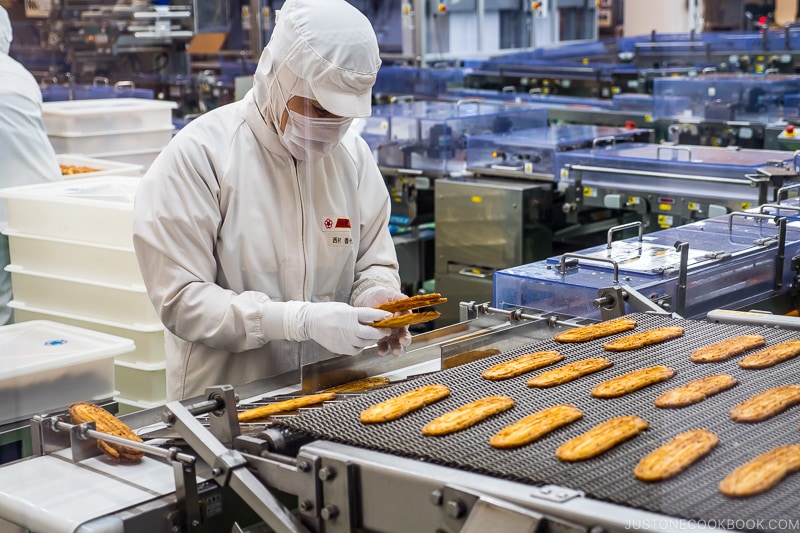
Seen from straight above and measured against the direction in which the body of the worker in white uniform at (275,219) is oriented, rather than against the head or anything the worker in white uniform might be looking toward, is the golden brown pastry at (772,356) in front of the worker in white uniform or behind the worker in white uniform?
in front

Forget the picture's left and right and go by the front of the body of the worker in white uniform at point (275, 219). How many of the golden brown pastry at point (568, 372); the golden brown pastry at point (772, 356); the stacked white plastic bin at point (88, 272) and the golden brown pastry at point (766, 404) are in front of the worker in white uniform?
3

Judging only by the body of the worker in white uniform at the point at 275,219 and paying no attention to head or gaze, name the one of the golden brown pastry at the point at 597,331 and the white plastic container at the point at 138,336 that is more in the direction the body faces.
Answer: the golden brown pastry

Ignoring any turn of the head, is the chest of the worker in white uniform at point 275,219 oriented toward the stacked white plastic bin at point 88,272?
no

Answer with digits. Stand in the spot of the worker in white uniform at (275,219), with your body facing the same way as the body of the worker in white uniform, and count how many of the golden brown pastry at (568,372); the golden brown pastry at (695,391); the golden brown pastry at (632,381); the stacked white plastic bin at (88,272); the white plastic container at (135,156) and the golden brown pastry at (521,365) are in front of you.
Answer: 4

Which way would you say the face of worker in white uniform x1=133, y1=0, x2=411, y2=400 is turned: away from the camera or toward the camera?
toward the camera

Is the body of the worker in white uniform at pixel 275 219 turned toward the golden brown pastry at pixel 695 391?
yes

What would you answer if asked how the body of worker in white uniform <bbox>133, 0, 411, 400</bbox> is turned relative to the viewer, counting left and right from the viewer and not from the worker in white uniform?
facing the viewer and to the right of the viewer

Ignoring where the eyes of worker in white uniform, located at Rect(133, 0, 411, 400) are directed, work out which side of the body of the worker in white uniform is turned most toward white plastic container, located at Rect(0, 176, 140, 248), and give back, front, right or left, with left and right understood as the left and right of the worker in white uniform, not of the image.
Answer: back

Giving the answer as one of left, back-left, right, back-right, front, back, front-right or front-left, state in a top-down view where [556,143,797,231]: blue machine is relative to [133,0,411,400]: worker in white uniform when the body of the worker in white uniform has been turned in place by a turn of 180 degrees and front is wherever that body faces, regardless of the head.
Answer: right

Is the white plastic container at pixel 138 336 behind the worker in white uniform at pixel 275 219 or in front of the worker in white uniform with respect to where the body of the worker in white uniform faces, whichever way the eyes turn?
behind

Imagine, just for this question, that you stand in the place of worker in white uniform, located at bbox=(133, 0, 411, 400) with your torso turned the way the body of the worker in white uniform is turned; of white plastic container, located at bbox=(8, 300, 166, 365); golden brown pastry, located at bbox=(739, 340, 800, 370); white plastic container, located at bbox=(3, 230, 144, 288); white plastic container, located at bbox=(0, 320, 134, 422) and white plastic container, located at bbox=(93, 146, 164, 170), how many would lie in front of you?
1

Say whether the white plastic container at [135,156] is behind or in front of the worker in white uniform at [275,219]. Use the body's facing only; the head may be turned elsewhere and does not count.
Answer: behind

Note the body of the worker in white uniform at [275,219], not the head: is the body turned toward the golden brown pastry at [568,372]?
yes

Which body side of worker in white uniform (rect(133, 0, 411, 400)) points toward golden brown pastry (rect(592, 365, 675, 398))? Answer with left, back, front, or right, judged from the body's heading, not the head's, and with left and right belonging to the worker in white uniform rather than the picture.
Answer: front

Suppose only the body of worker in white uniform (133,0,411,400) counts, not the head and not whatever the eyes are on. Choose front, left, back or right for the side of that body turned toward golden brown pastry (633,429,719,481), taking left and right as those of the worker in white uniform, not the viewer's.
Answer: front

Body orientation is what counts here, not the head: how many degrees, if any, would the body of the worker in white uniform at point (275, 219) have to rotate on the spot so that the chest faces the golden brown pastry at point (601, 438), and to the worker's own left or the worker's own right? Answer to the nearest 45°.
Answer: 0° — they already face it
